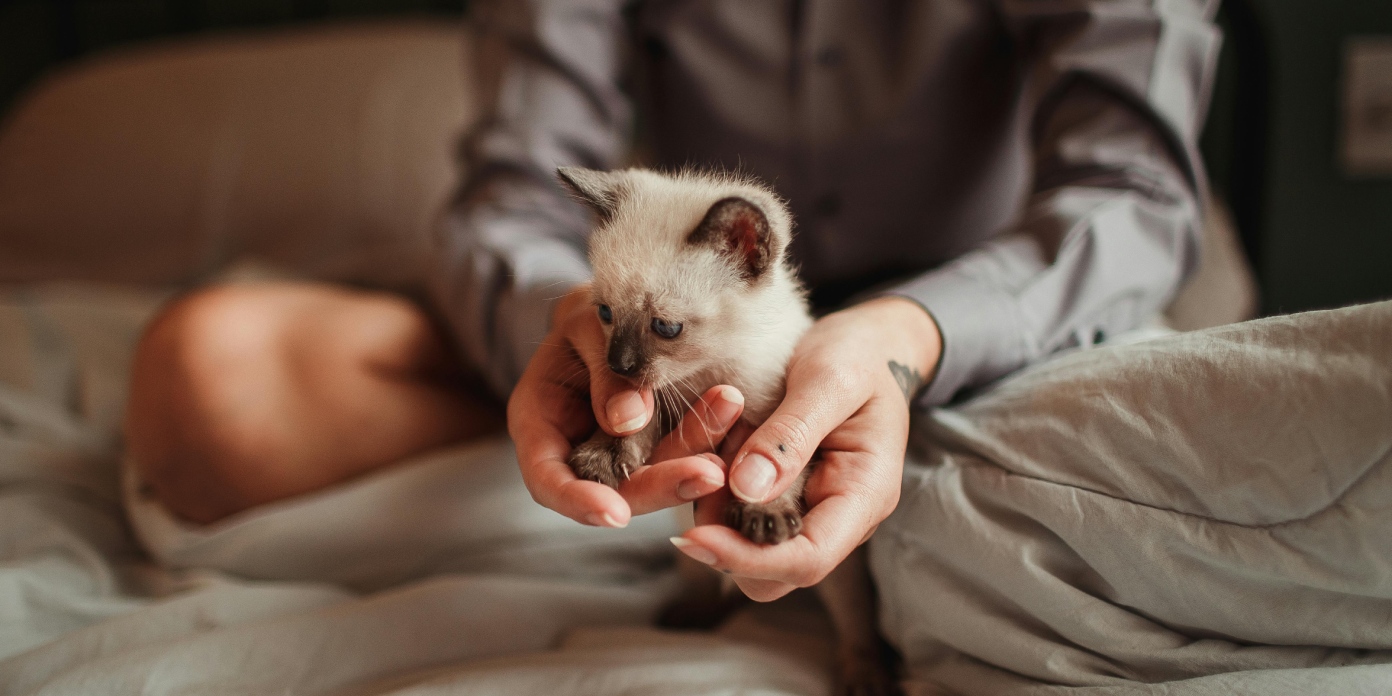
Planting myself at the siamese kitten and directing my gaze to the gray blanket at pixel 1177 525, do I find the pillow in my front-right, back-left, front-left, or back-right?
back-left

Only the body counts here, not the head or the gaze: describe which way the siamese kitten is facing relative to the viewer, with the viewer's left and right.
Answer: facing the viewer and to the left of the viewer

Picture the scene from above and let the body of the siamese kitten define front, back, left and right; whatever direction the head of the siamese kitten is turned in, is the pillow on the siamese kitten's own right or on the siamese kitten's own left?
on the siamese kitten's own right
